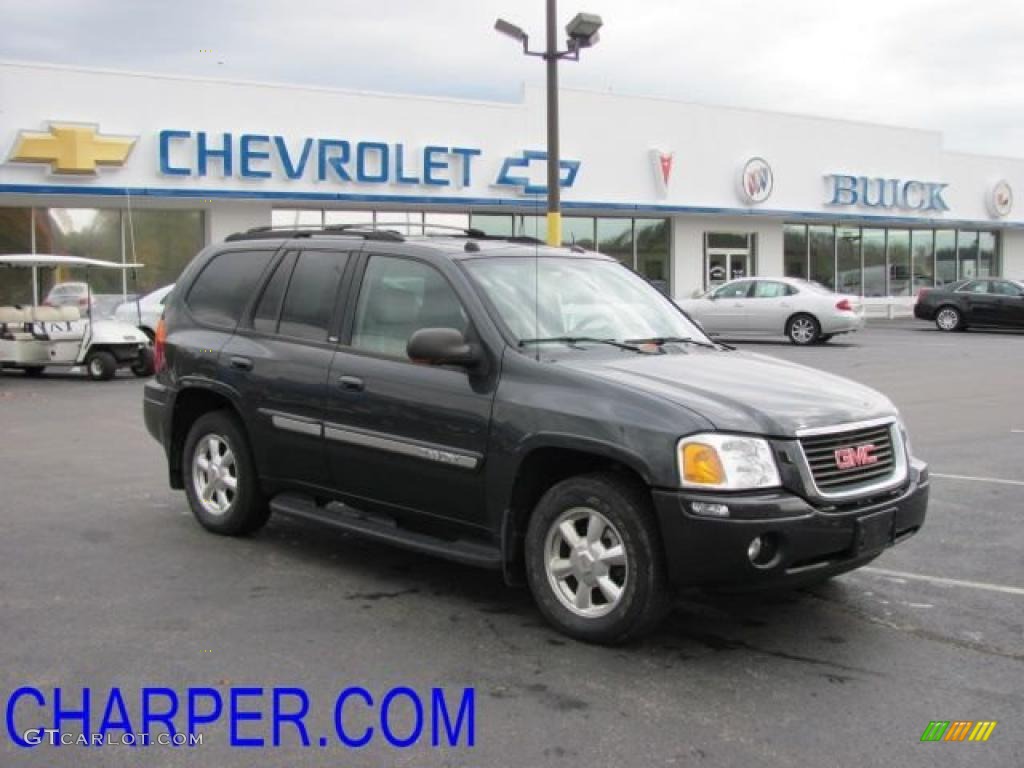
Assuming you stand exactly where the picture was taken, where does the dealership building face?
facing the viewer and to the right of the viewer

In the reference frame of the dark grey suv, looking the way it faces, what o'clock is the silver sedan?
The silver sedan is roughly at 8 o'clock from the dark grey suv.

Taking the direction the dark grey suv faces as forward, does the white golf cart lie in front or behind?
behind

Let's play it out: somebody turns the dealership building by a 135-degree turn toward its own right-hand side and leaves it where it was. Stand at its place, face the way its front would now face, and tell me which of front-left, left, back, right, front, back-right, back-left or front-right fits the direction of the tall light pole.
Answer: left

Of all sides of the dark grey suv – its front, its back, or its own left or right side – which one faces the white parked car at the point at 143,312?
back

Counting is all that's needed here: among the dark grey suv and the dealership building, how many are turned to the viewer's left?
0

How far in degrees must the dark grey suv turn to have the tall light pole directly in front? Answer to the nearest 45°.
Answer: approximately 135° to its left

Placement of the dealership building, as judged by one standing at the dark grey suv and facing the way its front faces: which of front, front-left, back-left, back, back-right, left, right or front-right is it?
back-left
